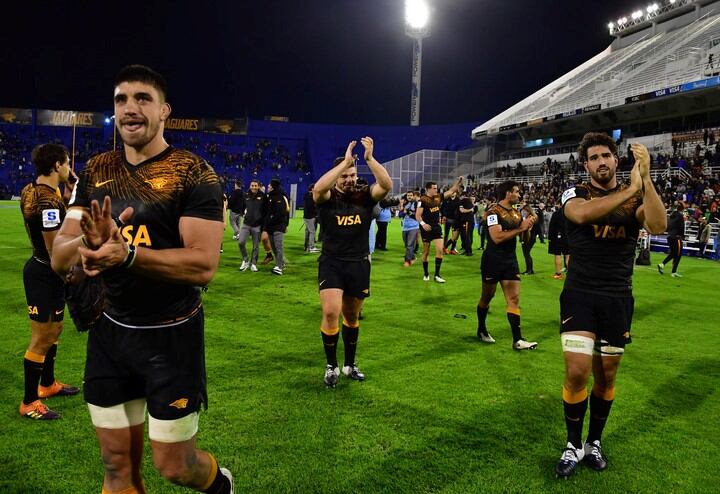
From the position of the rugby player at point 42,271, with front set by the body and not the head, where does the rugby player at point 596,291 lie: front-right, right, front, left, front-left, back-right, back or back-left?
front-right

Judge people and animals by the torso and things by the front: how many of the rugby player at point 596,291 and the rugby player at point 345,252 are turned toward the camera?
2

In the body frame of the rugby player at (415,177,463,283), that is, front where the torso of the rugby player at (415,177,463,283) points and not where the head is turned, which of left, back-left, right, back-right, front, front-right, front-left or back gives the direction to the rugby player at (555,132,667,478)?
front-right

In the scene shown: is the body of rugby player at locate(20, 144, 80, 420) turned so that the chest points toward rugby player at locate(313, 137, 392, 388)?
yes

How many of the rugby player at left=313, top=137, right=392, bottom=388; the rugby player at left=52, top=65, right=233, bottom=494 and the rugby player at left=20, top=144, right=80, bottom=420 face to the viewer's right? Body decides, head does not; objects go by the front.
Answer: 1

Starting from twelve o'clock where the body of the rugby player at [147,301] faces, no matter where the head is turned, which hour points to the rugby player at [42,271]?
the rugby player at [42,271] is roughly at 4 o'clock from the rugby player at [147,301].

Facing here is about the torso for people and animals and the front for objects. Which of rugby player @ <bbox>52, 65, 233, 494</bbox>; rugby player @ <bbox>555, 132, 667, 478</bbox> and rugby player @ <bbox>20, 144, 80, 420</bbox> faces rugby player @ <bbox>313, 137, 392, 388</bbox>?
rugby player @ <bbox>20, 144, 80, 420</bbox>

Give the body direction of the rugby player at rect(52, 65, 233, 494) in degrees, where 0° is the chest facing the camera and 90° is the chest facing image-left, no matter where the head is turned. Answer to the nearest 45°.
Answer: approximately 45°

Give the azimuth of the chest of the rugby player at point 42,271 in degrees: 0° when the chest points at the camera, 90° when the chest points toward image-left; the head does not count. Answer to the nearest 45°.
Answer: approximately 270°

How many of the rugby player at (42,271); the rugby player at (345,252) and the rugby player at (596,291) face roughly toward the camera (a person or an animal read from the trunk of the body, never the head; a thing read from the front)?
2

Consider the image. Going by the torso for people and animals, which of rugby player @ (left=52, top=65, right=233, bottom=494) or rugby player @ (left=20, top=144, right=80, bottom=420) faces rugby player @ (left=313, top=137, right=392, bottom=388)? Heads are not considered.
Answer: rugby player @ (left=20, top=144, right=80, bottom=420)
